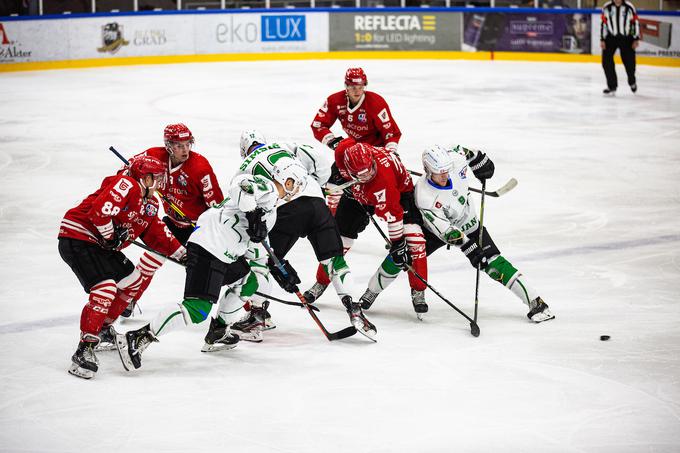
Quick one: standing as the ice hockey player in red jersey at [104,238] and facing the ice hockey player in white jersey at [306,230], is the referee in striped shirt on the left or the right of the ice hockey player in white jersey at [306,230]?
left

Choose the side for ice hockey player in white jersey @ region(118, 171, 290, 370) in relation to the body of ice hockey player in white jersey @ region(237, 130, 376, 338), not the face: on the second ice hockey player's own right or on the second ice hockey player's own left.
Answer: on the second ice hockey player's own left

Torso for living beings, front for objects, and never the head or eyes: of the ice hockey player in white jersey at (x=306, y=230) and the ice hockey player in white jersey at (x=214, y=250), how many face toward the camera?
0

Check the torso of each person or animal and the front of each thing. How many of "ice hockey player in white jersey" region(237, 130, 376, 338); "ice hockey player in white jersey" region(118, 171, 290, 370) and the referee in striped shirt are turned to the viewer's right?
1

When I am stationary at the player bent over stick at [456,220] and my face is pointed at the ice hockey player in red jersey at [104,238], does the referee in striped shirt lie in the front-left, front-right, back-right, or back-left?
back-right

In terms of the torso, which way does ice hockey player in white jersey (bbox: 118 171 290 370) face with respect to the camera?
to the viewer's right

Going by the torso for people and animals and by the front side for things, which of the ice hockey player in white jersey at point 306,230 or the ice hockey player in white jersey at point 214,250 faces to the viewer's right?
the ice hockey player in white jersey at point 214,250

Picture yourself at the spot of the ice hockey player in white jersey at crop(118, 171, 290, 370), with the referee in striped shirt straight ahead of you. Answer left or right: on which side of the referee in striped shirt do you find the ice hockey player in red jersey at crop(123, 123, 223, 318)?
left

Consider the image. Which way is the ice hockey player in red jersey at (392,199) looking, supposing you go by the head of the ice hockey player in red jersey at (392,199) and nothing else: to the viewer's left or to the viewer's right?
to the viewer's left

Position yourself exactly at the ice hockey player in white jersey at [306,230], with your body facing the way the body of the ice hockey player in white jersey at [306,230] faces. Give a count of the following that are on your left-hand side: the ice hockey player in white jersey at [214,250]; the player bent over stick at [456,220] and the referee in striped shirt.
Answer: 1

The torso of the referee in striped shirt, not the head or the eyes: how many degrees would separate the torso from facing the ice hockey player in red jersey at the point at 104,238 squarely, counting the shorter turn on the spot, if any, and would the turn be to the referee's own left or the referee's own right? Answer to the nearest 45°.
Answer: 0° — they already face them

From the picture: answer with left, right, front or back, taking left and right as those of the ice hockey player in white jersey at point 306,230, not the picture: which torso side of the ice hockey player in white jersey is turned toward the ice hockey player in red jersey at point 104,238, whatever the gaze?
left

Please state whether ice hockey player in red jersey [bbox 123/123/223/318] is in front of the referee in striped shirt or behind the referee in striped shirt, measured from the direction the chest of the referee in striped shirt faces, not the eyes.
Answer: in front
